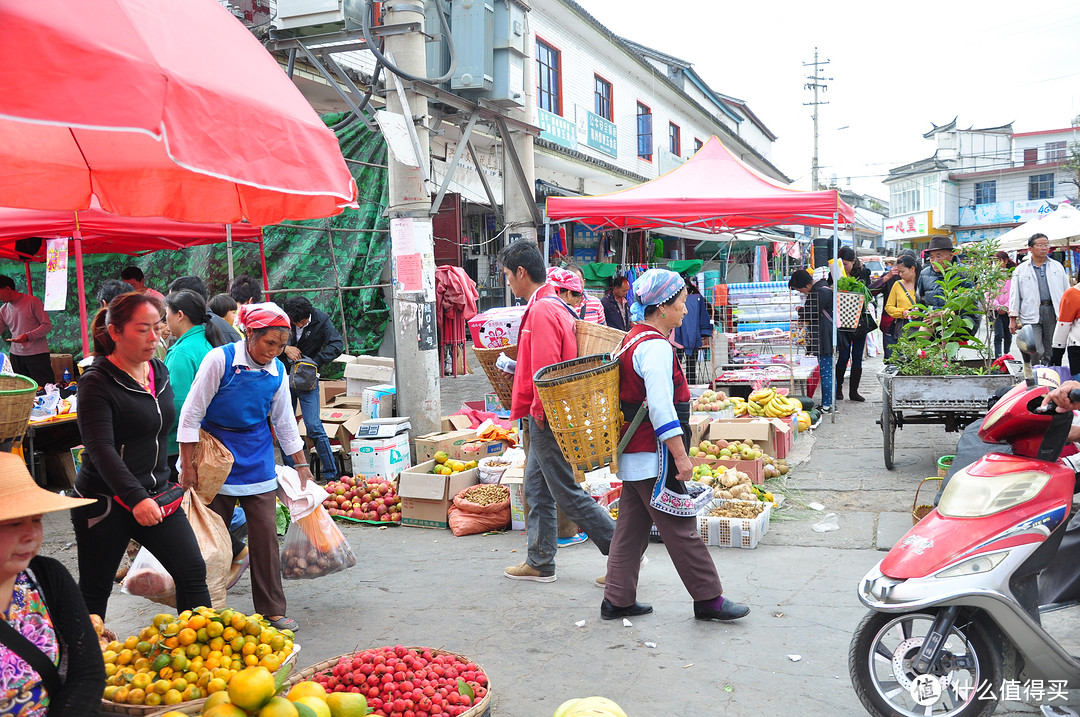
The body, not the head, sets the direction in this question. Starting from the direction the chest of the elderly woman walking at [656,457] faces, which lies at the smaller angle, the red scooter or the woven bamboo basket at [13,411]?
the red scooter

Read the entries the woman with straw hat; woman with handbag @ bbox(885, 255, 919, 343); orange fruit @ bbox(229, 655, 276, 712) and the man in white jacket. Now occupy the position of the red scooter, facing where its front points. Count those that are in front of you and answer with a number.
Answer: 2

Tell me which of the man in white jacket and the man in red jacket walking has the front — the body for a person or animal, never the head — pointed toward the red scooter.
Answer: the man in white jacket

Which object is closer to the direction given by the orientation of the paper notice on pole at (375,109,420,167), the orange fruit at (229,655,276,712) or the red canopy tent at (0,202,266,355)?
the orange fruit

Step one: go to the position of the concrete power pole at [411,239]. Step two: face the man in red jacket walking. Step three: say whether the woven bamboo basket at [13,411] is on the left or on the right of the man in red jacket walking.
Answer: right

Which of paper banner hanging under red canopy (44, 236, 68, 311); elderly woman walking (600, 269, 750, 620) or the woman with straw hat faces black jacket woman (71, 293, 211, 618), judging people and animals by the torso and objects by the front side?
the paper banner hanging under red canopy
